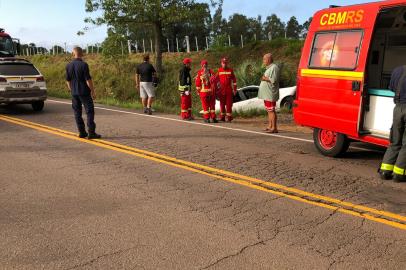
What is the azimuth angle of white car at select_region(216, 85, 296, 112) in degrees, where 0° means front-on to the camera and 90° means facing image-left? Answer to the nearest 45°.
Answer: approximately 90°

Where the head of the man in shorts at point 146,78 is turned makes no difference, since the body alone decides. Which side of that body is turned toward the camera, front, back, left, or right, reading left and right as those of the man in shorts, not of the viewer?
back

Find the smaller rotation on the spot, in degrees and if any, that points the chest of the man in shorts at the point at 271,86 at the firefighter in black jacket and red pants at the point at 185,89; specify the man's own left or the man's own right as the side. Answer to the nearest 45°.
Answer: approximately 45° to the man's own right

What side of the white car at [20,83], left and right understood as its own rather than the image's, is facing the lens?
back

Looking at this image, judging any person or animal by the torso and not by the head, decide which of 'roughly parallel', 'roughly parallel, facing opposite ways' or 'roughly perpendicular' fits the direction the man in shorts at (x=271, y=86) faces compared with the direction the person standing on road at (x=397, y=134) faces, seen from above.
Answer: roughly perpendicular

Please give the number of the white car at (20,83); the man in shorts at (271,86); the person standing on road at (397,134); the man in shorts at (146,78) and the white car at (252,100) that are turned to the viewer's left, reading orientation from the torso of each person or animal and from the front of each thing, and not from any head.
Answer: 2

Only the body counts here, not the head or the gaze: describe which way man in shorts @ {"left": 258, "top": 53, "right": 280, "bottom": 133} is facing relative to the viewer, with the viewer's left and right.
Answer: facing to the left of the viewer
